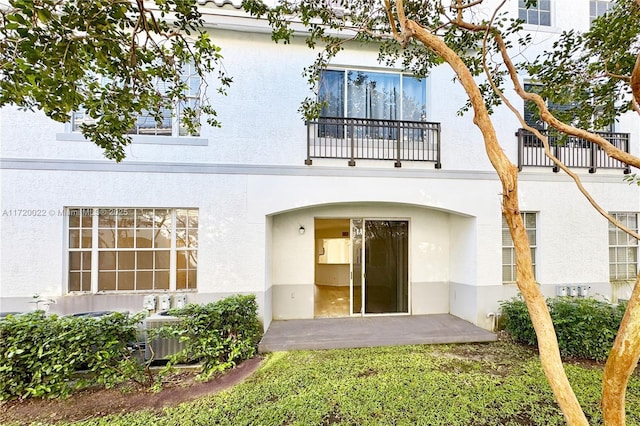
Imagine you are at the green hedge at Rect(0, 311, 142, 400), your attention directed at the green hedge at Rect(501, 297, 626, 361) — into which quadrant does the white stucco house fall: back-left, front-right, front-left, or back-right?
front-left

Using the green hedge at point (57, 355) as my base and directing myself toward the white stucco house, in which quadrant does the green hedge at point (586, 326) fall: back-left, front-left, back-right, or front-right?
front-right

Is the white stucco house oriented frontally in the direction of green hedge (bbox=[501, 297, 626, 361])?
no

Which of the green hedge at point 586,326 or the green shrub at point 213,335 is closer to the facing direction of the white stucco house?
the green shrub

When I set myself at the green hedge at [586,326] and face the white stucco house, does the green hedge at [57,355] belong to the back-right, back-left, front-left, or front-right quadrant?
front-left
